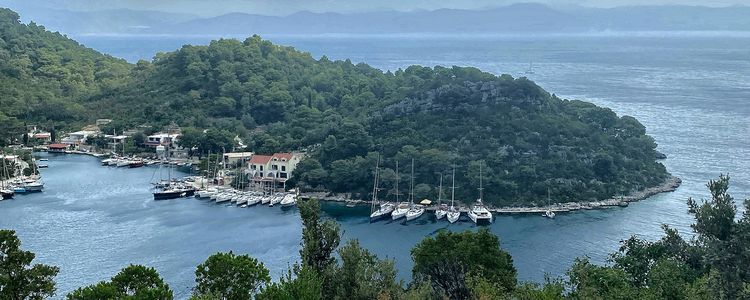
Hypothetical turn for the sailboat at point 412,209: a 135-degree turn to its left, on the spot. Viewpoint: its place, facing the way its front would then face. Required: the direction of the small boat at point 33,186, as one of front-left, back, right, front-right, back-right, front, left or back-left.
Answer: back

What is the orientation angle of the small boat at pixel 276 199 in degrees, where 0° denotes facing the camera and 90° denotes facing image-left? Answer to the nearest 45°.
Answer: approximately 45°

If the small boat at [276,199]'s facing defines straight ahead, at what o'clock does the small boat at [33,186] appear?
the small boat at [33,186] is roughly at 2 o'clock from the small boat at [276,199].

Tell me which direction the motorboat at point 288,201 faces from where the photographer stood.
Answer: facing the viewer and to the left of the viewer

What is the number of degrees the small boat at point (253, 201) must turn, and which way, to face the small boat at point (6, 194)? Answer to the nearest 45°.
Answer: approximately 45° to its right

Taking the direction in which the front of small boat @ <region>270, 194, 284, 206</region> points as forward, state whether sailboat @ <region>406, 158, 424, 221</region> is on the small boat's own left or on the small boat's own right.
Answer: on the small boat's own left

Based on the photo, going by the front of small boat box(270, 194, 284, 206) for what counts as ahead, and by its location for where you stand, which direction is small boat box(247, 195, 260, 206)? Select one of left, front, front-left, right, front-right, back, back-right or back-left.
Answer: front-right

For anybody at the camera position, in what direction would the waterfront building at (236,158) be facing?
facing the viewer

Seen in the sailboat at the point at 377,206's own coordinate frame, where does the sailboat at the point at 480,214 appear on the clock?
the sailboat at the point at 480,214 is roughly at 8 o'clock from the sailboat at the point at 377,206.

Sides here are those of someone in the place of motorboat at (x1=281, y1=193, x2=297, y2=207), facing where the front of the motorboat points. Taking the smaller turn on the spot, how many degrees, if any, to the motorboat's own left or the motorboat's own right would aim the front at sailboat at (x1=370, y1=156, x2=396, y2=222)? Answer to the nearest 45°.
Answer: approximately 90° to the motorboat's own left
